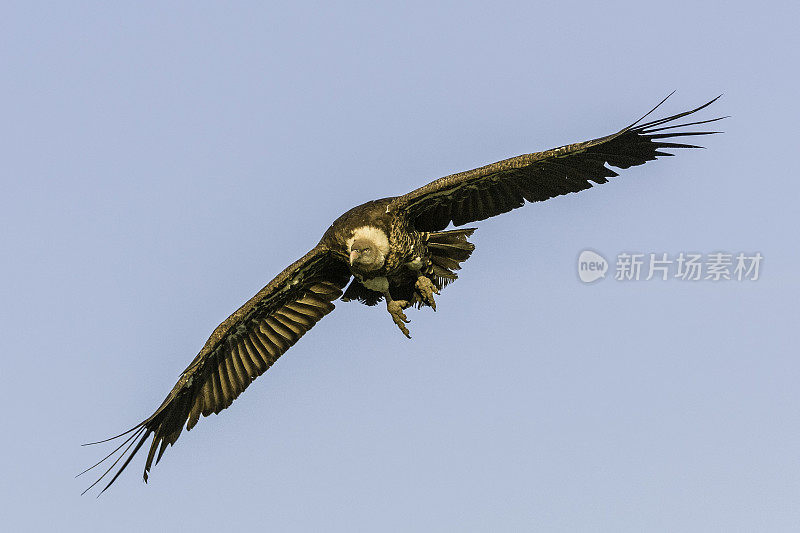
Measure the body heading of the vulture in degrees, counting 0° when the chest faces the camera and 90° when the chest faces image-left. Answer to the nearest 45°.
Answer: approximately 0°
